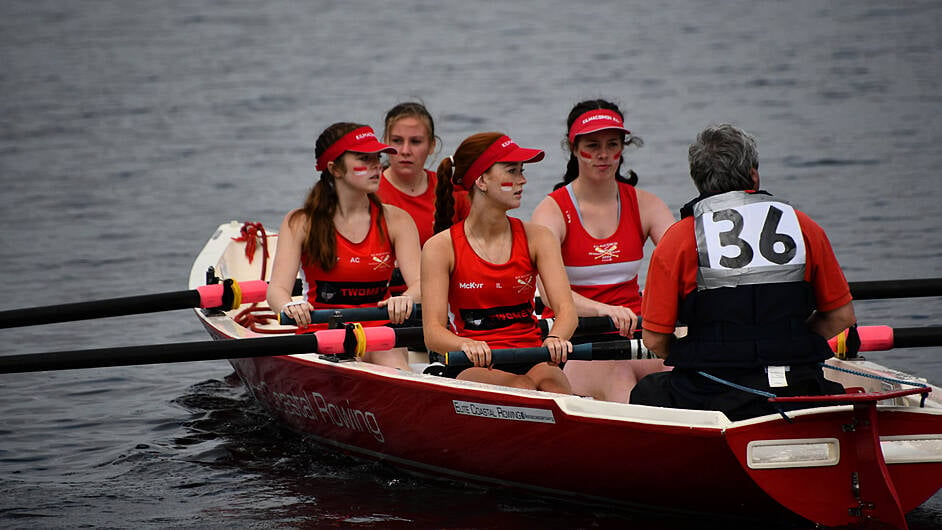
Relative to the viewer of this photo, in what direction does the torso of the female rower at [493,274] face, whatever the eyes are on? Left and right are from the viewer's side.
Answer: facing the viewer and to the right of the viewer

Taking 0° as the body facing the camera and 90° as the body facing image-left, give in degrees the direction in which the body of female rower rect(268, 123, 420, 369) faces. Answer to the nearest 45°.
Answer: approximately 315°

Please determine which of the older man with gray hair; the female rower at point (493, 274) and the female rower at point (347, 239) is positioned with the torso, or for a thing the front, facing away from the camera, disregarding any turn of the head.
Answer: the older man with gray hair

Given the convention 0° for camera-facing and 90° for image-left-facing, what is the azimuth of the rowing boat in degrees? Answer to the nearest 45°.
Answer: approximately 135°

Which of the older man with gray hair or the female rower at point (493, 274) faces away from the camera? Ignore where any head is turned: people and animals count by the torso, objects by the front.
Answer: the older man with gray hair

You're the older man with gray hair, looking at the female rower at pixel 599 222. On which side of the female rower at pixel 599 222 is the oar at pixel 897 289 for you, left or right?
right

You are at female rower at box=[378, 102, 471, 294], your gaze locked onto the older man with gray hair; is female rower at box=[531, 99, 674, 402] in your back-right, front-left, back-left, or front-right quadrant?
front-left

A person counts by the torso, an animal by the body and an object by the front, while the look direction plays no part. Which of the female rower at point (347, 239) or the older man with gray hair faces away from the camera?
the older man with gray hair

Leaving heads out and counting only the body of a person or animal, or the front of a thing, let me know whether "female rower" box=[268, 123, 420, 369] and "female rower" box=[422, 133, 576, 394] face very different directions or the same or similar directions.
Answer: same or similar directions

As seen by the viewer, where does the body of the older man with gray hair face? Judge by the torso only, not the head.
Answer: away from the camera

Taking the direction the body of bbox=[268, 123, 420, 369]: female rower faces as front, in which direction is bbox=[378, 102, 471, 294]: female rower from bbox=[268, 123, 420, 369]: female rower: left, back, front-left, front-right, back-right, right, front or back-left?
left

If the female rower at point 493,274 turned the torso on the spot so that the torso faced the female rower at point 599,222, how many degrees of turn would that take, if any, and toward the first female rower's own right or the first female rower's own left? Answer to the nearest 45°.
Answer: approximately 90° to the first female rower's own left

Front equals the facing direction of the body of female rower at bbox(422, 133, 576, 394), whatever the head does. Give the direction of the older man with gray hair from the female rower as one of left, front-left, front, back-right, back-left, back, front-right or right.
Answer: front

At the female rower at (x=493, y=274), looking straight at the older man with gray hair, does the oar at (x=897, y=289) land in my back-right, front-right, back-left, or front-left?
front-left

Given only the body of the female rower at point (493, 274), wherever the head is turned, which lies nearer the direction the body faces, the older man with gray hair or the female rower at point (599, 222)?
the older man with gray hair

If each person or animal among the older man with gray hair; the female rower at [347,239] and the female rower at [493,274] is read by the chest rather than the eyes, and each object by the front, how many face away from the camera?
1

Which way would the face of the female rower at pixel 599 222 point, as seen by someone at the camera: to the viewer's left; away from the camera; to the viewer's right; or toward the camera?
toward the camera

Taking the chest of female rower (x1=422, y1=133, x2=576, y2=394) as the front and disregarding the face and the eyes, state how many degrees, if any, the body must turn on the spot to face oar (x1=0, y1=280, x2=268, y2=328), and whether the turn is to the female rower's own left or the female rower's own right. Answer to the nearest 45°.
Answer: approximately 180°
